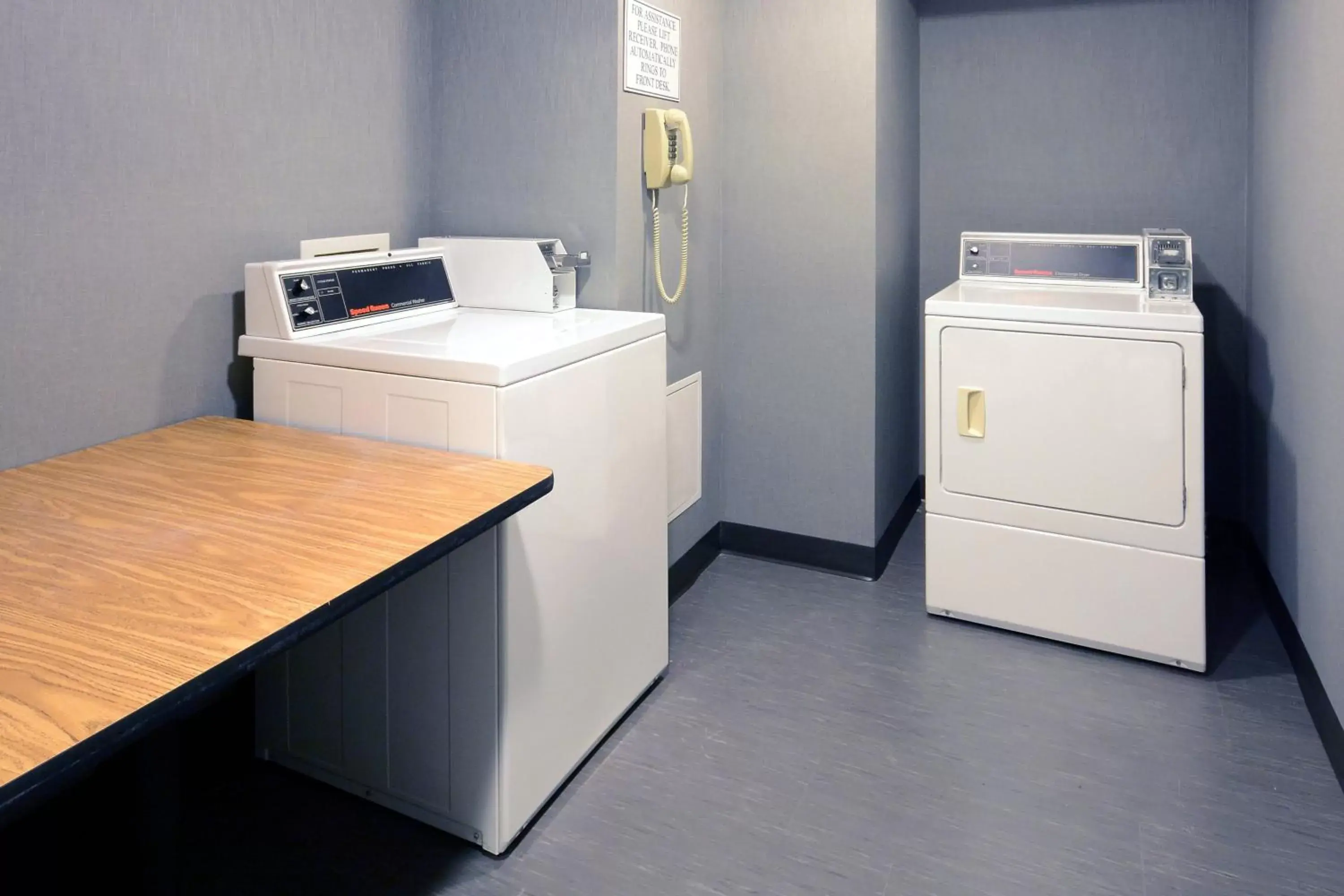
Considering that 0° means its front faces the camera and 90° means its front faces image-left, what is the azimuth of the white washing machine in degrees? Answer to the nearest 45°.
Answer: approximately 315°

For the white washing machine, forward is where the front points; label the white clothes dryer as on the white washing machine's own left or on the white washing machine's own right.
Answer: on the white washing machine's own left

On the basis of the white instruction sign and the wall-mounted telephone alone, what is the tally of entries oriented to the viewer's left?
0

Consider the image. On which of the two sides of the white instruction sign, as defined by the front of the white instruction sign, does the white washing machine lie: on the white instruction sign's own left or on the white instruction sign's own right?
on the white instruction sign's own right

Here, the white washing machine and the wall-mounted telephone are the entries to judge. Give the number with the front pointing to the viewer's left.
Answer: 0

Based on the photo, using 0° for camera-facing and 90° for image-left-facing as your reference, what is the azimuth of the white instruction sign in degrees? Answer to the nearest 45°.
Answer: approximately 315°

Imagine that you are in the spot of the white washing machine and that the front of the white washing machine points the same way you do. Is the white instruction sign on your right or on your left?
on your left
